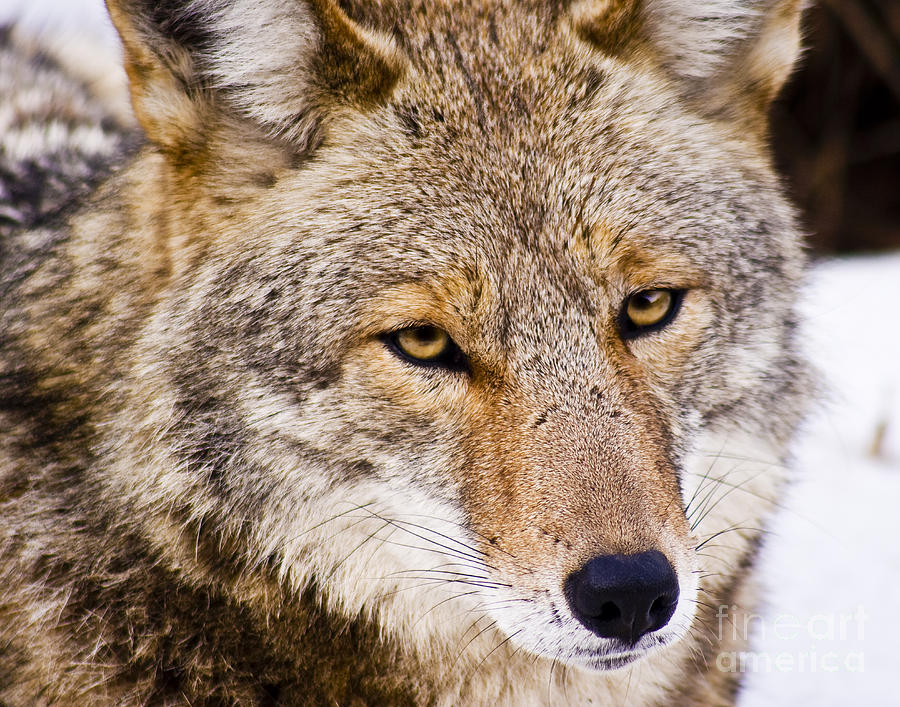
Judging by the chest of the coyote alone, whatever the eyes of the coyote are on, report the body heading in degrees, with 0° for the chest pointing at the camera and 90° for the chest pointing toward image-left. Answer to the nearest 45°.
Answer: approximately 315°
